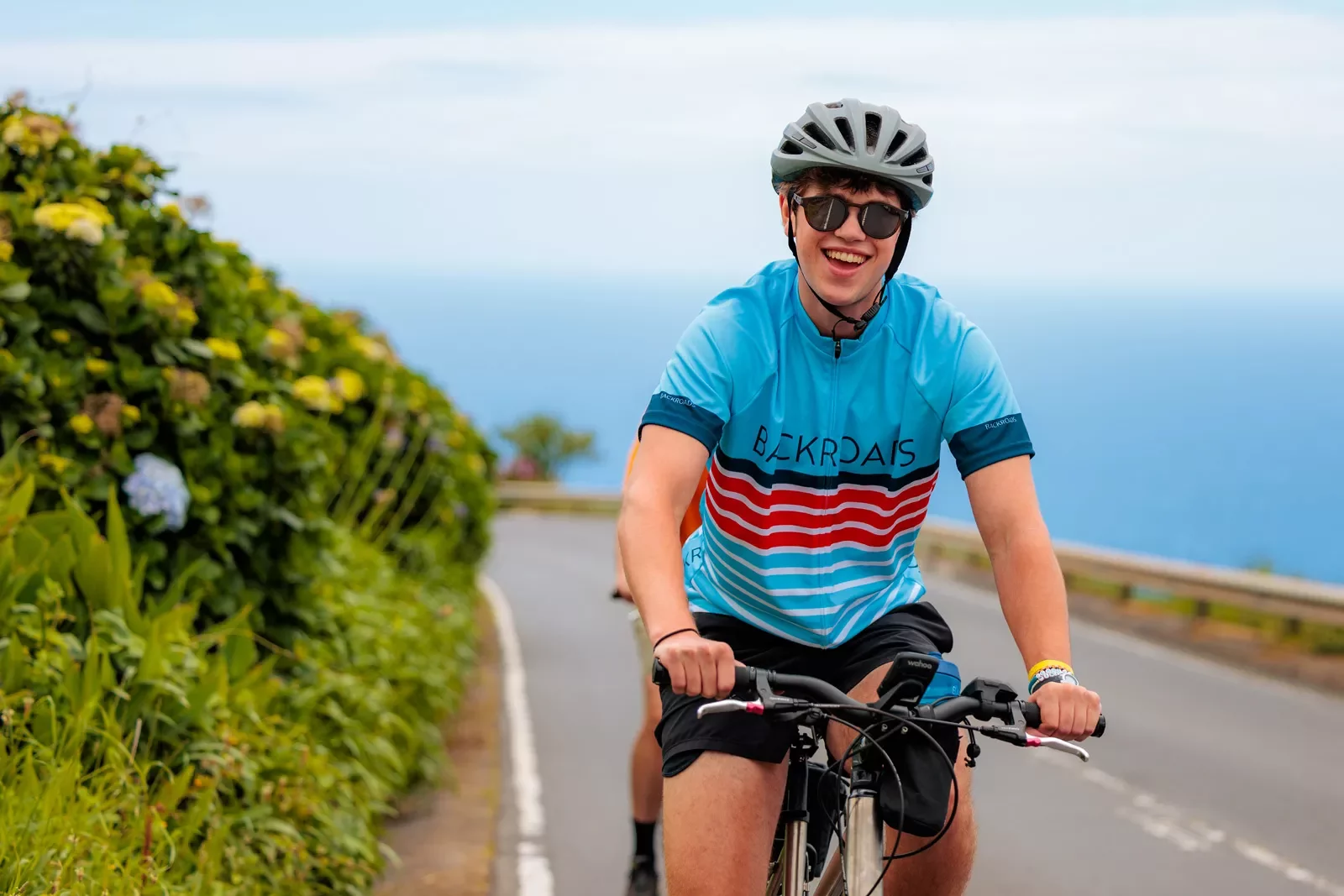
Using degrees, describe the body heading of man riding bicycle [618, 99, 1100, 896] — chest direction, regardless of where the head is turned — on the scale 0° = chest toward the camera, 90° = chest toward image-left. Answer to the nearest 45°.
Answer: approximately 0°

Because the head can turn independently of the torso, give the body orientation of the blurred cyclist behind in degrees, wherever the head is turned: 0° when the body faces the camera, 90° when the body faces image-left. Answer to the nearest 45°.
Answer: approximately 0°

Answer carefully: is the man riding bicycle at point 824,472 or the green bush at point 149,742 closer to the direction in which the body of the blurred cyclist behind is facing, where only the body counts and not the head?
the man riding bicycle

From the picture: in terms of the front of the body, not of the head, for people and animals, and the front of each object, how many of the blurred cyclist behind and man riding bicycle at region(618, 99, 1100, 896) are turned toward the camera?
2

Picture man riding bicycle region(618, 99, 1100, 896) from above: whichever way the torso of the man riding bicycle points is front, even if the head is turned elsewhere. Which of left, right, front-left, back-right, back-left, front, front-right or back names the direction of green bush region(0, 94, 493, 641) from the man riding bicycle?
back-right

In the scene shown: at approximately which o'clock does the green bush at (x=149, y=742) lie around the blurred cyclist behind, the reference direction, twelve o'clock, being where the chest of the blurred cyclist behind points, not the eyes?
The green bush is roughly at 2 o'clock from the blurred cyclist behind.

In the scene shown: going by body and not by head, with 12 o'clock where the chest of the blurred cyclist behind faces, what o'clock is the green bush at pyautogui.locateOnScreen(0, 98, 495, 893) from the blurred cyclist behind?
The green bush is roughly at 3 o'clock from the blurred cyclist behind.
